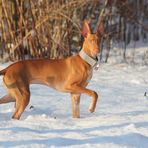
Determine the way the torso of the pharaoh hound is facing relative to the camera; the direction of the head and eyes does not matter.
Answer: to the viewer's right
